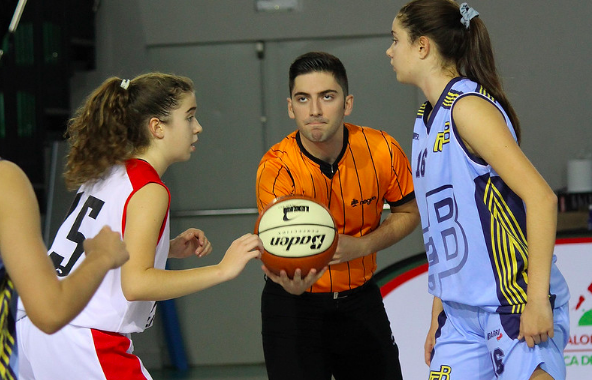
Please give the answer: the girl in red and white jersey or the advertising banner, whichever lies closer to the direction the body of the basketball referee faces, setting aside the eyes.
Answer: the girl in red and white jersey

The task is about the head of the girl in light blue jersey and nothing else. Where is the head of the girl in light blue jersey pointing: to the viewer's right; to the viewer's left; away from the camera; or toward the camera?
to the viewer's left

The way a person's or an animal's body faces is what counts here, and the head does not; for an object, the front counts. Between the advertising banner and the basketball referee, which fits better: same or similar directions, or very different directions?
same or similar directions

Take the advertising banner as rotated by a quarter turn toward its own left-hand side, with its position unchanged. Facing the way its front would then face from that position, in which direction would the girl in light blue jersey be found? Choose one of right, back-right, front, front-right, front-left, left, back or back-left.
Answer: right

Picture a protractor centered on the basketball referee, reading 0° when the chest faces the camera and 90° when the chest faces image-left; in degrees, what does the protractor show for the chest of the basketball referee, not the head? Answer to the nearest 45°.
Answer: approximately 0°

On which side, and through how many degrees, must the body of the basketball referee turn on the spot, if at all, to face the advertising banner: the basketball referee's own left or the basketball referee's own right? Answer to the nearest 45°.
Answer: approximately 135° to the basketball referee's own left

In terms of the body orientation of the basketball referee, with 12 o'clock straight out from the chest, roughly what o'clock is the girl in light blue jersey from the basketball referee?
The girl in light blue jersey is roughly at 11 o'clock from the basketball referee.

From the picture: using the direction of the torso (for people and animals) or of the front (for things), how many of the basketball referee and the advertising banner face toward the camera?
2

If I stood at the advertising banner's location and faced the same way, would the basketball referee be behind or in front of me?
in front

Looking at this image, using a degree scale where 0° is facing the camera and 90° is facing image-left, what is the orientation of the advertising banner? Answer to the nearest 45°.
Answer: approximately 0°

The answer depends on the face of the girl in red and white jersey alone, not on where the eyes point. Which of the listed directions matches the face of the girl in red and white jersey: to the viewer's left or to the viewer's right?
to the viewer's right
